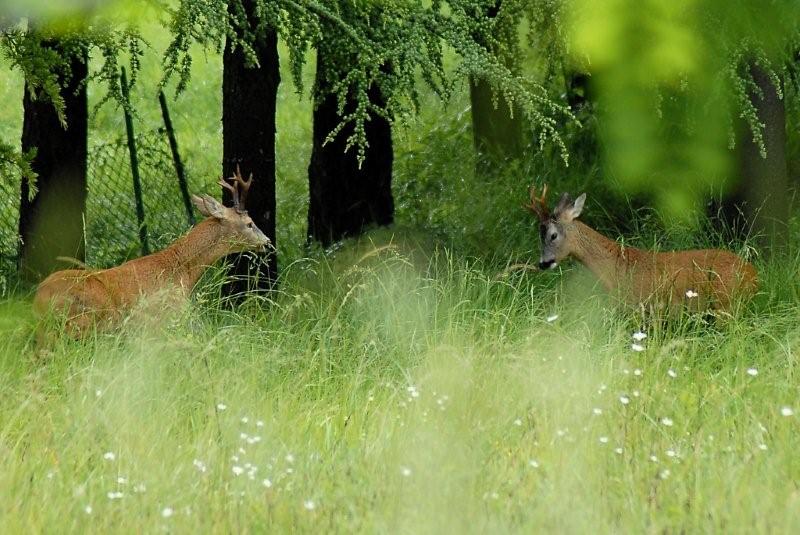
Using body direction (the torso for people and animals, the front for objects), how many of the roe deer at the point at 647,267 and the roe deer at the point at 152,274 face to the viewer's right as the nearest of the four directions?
1

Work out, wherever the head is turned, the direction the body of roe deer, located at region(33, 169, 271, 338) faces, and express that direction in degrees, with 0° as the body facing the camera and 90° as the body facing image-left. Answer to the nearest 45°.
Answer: approximately 270°

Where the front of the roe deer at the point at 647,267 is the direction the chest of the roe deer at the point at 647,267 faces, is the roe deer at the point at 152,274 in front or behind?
in front

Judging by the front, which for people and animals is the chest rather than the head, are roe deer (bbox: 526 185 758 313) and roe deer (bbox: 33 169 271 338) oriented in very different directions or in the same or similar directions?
very different directions

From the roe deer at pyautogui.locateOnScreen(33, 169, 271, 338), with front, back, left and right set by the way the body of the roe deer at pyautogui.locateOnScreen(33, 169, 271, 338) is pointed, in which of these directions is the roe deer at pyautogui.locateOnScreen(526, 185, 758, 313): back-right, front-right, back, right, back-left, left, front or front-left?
front

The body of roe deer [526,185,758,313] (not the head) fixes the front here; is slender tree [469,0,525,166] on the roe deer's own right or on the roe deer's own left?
on the roe deer's own right

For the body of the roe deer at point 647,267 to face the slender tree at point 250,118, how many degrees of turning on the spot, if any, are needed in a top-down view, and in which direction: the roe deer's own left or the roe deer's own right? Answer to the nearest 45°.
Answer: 0° — it already faces it

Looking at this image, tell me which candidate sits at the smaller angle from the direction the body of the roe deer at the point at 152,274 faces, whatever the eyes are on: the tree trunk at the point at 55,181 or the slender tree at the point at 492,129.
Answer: the slender tree

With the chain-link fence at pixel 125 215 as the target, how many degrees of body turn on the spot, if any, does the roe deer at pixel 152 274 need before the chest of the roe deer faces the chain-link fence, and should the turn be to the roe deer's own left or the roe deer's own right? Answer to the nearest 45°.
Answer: approximately 90° to the roe deer's own left

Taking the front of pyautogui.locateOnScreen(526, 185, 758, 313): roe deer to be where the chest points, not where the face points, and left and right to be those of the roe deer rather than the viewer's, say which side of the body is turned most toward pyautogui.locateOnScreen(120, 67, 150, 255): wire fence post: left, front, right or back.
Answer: front

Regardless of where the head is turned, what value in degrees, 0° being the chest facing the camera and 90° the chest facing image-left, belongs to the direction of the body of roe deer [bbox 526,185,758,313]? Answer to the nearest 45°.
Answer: approximately 90°

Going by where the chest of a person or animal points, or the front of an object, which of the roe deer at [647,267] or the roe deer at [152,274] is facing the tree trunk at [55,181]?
the roe deer at [647,267]

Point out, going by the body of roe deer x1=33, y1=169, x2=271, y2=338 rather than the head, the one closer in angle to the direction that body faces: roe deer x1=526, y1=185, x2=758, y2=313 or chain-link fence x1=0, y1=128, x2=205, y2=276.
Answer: the roe deer

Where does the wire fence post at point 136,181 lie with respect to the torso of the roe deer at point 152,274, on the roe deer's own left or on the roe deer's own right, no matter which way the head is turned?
on the roe deer's own left
